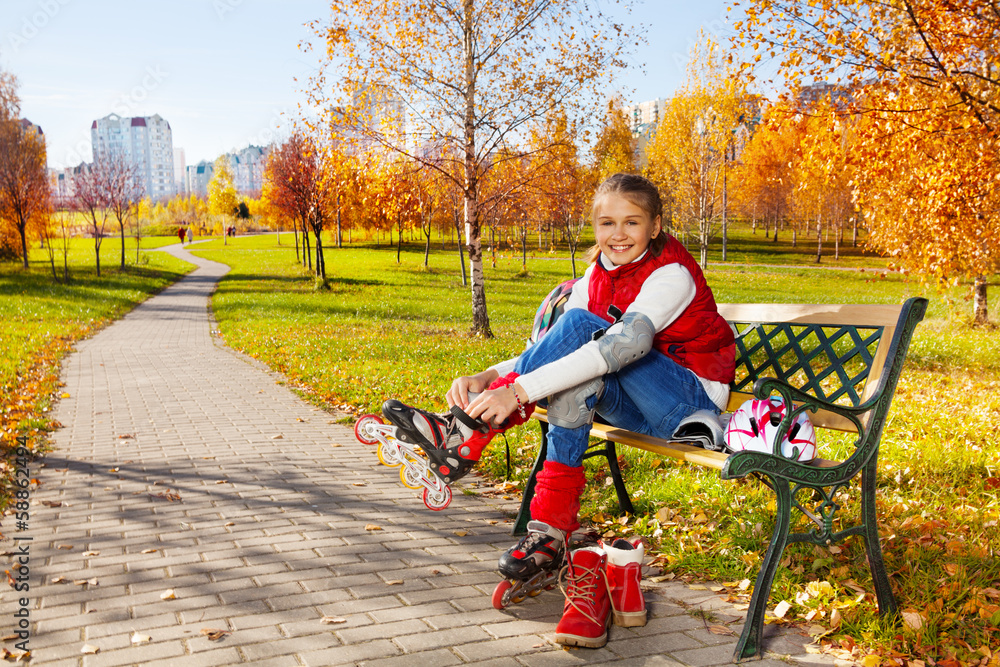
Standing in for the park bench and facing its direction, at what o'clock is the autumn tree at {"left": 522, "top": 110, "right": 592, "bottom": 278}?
The autumn tree is roughly at 4 o'clock from the park bench.

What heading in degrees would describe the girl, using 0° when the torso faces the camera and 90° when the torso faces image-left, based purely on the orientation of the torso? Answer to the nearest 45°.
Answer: approximately 45°

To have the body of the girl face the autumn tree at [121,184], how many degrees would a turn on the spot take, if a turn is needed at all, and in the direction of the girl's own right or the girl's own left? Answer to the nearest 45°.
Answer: approximately 90° to the girl's own right

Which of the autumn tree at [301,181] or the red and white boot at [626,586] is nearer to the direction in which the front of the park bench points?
the red and white boot

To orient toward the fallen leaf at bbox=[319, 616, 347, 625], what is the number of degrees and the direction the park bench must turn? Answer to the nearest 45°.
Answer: approximately 45° to its right

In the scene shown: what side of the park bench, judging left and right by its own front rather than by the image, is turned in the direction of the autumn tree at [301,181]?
right

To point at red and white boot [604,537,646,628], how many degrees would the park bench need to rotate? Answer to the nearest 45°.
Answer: approximately 45° to its right

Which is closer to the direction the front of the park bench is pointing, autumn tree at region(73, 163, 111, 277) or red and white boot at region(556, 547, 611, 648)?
the red and white boot

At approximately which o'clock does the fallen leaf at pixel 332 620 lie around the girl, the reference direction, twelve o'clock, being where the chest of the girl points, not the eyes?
The fallen leaf is roughly at 1 o'clock from the girl.

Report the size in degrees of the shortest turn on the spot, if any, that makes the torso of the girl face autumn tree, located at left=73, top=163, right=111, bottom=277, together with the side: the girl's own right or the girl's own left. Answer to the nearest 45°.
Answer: approximately 90° to the girl's own right

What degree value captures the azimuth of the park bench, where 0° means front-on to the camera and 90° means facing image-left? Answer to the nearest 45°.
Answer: approximately 45°

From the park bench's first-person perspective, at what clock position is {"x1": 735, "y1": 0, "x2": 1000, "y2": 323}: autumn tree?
The autumn tree is roughly at 5 o'clock from the park bench.

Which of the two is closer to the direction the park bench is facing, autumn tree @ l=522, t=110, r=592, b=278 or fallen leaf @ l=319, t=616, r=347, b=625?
the fallen leaf
